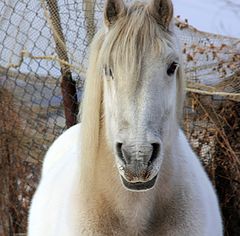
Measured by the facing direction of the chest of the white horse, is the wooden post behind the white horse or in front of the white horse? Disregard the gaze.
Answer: behind

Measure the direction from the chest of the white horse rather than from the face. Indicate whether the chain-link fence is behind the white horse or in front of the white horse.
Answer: behind

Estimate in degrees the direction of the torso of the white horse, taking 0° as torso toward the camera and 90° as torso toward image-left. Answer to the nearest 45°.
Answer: approximately 0°
